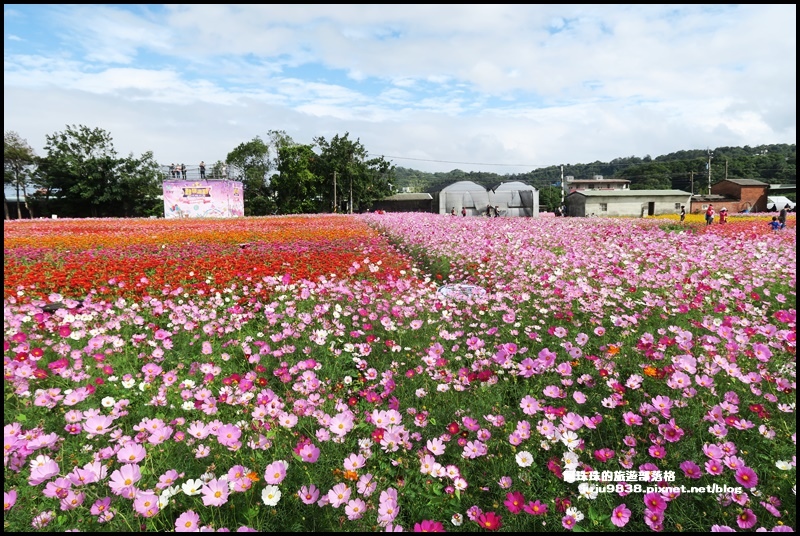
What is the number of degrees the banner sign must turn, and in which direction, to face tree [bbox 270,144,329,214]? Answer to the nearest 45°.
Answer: approximately 135° to its left

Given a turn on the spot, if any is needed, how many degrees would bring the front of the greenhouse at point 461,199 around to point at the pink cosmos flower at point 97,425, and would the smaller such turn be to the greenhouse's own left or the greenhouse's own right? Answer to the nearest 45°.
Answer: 0° — it already faces it

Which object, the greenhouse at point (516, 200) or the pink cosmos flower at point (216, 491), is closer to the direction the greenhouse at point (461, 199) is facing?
the pink cosmos flower

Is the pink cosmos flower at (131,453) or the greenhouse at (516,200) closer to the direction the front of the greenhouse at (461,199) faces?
the pink cosmos flower

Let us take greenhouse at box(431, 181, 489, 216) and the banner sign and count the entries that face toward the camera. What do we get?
2

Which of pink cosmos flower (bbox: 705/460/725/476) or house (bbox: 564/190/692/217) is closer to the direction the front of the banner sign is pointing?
the pink cosmos flower

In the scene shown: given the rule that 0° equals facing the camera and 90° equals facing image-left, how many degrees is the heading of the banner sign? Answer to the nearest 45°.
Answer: approximately 0°

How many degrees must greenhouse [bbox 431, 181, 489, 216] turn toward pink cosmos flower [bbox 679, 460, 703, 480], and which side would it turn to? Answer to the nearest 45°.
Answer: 0° — it already faces it

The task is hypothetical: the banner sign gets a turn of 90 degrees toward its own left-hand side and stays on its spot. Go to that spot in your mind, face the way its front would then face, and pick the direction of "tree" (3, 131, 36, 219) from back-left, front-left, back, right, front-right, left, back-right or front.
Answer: back-left

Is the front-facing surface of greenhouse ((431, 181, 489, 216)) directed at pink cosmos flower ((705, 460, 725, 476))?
yes

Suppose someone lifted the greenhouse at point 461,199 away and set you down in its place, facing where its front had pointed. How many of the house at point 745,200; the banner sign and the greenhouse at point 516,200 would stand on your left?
2

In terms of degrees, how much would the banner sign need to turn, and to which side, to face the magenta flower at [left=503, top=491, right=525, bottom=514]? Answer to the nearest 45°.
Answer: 0° — it already faces it
